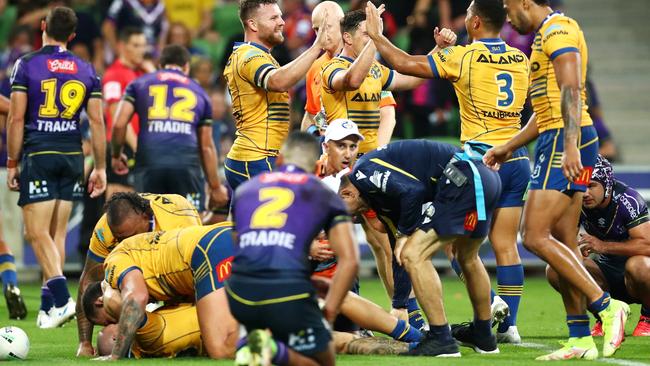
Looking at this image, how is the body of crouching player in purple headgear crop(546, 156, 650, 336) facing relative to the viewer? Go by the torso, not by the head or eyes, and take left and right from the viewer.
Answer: facing the viewer and to the left of the viewer

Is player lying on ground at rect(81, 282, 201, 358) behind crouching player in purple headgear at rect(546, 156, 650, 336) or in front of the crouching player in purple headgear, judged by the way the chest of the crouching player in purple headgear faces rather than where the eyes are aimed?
in front

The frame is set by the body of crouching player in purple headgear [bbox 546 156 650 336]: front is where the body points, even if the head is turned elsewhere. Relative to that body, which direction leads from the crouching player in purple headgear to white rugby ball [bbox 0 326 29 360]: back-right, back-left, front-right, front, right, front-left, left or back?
front

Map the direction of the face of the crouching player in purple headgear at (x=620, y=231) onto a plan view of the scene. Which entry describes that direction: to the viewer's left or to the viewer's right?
to the viewer's left
